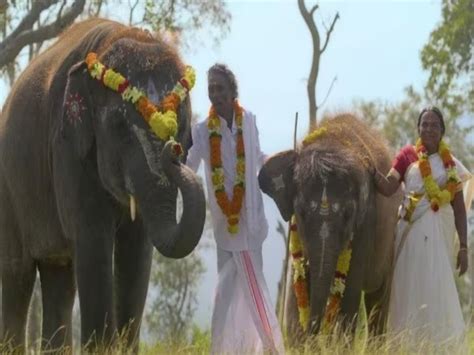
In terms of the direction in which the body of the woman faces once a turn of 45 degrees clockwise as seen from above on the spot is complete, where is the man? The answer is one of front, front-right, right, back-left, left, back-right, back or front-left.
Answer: front

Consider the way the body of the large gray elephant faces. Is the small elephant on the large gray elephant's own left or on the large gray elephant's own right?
on the large gray elephant's own left

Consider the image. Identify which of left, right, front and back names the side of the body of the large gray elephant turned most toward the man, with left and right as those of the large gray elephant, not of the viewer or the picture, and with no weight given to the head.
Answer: left

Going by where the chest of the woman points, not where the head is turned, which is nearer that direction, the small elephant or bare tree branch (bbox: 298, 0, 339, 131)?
the small elephant

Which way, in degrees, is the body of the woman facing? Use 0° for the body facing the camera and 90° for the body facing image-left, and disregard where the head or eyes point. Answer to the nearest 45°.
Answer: approximately 0°

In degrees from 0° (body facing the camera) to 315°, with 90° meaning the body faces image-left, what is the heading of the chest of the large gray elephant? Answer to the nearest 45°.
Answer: approximately 315°

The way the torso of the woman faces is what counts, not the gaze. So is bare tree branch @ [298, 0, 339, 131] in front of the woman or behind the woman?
behind
